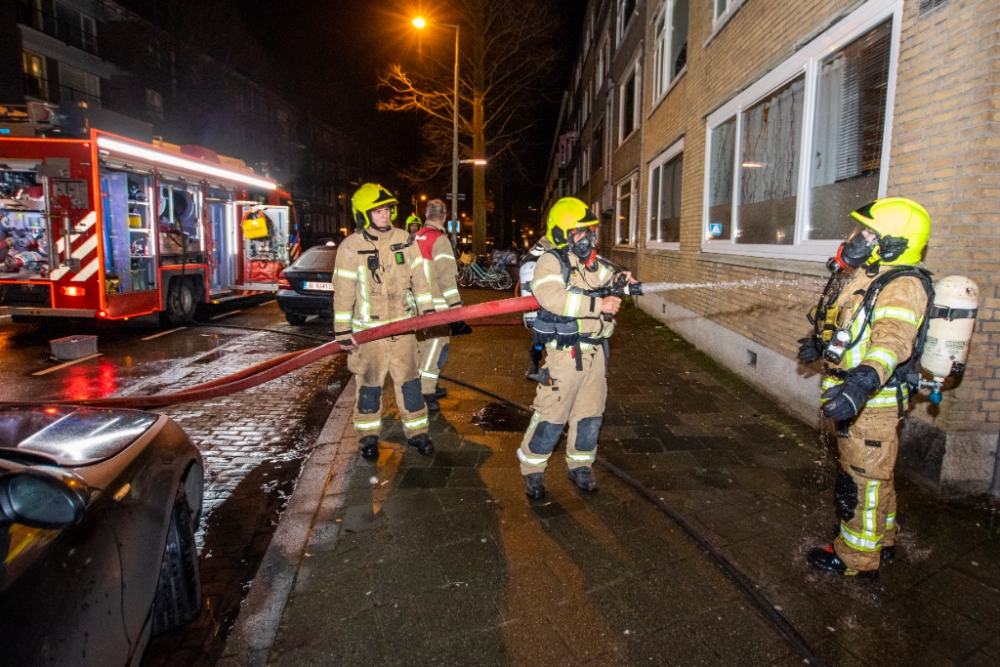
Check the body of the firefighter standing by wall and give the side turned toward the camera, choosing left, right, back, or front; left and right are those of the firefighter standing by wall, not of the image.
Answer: left

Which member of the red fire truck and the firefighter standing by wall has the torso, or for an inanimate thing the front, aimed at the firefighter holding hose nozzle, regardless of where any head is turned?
the firefighter standing by wall

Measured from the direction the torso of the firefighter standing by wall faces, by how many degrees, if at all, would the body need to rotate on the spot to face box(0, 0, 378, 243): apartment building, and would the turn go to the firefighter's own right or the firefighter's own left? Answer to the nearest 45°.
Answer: approximately 45° to the firefighter's own right

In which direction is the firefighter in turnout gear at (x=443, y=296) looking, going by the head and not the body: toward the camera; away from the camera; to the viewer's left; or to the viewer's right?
away from the camera

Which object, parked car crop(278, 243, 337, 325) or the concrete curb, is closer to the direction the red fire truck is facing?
the parked car

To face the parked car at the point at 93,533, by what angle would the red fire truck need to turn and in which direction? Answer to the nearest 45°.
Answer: approximately 135° to its right

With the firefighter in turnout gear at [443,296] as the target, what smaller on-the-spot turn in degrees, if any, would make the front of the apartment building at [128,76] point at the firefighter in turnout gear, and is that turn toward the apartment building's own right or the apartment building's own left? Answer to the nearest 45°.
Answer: approximately 45° to the apartment building's own right

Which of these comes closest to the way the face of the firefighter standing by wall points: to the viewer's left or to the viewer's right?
to the viewer's left

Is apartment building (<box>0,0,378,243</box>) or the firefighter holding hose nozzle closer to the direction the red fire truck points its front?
the apartment building

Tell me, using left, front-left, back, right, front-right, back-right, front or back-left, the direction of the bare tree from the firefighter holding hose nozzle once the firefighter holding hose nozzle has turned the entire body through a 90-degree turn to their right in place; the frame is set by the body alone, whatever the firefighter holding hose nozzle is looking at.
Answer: back-right

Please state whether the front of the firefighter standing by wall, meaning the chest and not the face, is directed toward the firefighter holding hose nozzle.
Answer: yes

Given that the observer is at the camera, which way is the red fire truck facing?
facing away from the viewer and to the right of the viewer

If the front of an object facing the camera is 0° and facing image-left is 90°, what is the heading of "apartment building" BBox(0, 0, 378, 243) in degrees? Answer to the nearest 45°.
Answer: approximately 315°

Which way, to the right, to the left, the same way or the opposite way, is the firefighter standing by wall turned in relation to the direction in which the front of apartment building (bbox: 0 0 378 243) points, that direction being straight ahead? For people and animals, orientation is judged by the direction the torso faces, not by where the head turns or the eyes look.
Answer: the opposite way

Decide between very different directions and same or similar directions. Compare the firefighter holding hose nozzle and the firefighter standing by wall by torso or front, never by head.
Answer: very different directions
